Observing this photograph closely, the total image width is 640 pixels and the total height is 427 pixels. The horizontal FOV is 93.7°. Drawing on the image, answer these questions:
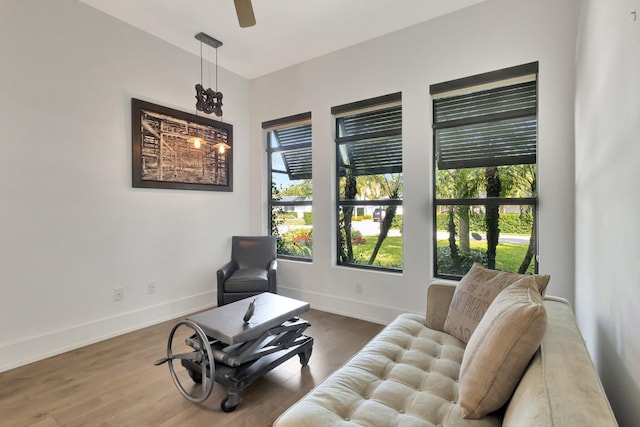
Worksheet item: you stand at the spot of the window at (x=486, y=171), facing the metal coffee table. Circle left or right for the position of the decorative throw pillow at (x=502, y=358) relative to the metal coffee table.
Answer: left

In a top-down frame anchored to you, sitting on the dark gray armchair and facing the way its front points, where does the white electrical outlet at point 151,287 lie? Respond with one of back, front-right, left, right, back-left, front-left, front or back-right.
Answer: right

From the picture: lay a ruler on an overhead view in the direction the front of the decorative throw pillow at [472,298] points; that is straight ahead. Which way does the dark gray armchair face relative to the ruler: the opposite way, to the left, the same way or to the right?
to the left

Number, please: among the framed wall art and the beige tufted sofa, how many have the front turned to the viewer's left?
1

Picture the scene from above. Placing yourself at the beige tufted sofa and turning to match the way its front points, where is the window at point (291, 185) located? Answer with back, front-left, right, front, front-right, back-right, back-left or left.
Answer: front-right

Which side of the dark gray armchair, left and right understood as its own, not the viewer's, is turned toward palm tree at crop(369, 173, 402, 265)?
left

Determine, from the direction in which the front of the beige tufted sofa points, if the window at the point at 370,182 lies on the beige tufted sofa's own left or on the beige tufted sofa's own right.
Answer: on the beige tufted sofa's own right

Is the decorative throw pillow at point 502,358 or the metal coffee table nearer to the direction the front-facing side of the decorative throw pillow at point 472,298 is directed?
the metal coffee table

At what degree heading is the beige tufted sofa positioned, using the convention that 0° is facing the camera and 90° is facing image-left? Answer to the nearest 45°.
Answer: approximately 90°

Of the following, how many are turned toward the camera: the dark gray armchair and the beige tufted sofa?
1

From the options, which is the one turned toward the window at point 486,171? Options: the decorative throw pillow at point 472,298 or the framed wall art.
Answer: the framed wall art

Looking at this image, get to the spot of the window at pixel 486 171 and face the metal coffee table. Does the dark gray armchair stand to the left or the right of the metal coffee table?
right

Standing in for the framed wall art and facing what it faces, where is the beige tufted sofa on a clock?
The beige tufted sofa is roughly at 1 o'clock from the framed wall art.

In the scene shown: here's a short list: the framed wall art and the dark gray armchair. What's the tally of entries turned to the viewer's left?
0

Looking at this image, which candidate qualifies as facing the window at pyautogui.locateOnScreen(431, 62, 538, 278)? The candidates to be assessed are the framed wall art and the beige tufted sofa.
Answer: the framed wall art

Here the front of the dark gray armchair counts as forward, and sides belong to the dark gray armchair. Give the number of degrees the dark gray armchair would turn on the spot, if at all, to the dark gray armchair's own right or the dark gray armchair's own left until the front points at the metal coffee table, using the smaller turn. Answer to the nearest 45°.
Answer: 0° — it already faces it

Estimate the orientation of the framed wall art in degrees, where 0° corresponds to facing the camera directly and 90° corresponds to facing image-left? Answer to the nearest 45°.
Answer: approximately 315°
